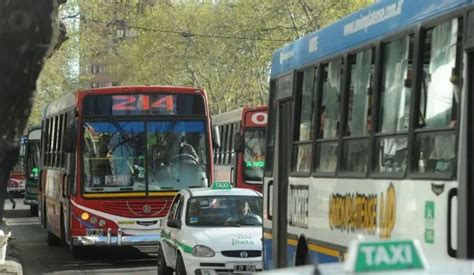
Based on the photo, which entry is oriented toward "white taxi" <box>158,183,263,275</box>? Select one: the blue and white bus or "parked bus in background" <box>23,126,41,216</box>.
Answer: the parked bus in background

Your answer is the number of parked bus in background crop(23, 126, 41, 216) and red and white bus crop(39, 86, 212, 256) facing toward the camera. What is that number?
2

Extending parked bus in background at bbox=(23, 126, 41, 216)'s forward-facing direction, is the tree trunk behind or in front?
in front

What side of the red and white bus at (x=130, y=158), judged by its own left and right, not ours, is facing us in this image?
front

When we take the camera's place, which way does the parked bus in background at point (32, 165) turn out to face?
facing the viewer

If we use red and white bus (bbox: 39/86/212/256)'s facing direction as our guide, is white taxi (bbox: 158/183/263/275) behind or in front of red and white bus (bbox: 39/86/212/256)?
in front

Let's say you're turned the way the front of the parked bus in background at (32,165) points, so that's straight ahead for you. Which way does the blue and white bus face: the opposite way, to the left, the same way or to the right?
the same way

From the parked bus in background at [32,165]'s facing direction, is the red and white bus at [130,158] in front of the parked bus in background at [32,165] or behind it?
in front

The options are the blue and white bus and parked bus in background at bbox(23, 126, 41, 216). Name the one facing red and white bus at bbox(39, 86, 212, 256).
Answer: the parked bus in background

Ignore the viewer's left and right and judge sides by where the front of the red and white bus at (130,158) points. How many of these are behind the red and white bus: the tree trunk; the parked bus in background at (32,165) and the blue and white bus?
1

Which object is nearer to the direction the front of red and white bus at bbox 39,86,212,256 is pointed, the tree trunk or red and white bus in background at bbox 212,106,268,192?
the tree trunk

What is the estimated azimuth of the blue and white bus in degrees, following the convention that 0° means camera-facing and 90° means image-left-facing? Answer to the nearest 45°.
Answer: approximately 315°

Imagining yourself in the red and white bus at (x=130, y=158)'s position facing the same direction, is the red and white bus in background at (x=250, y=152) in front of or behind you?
behind

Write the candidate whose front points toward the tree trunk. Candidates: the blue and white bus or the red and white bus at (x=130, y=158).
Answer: the red and white bus

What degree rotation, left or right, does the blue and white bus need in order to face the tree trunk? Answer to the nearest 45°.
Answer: approximately 135° to its right

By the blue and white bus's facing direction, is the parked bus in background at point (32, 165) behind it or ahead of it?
behind

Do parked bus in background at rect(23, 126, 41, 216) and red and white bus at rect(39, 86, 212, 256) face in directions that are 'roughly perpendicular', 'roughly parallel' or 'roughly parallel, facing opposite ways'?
roughly parallel
